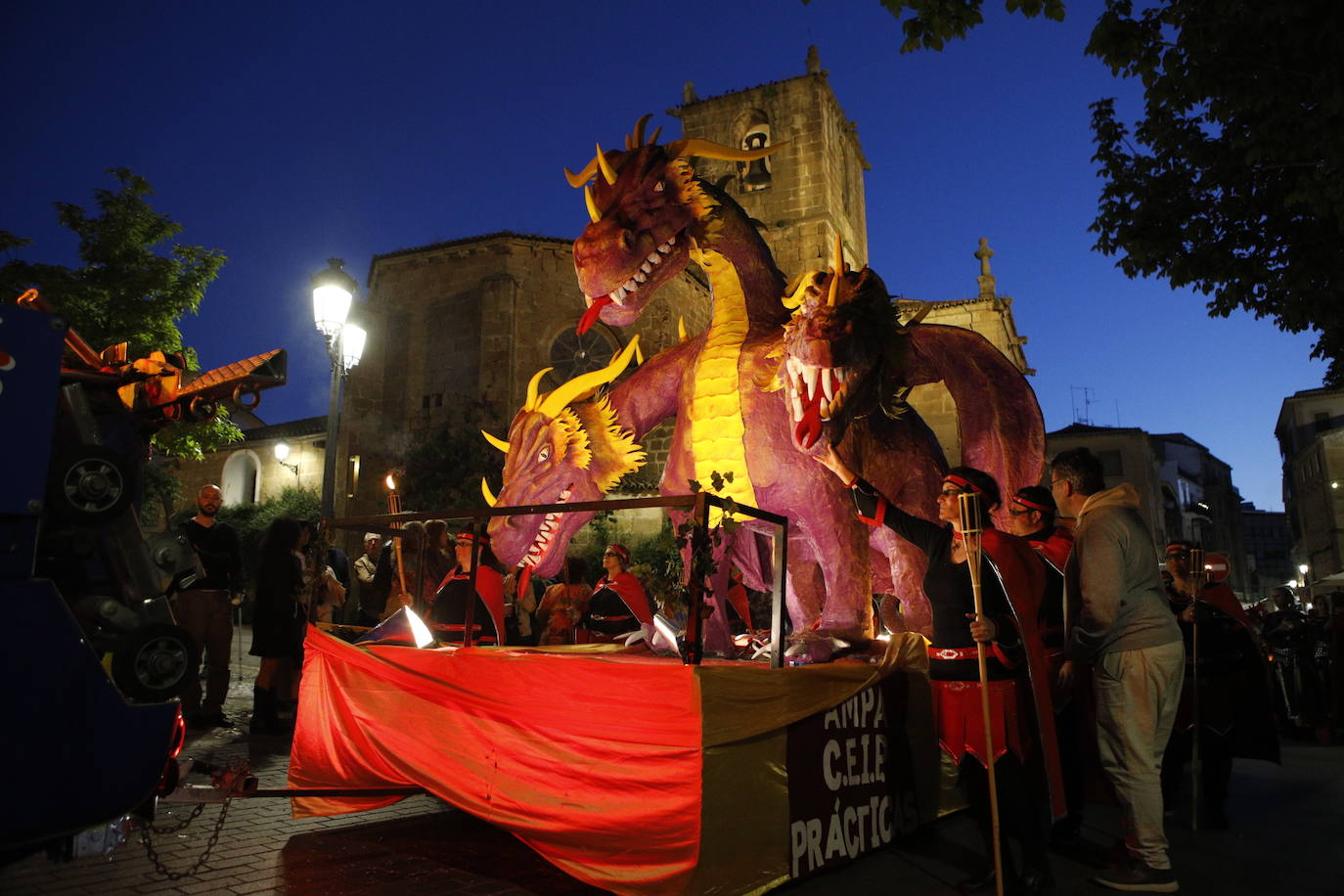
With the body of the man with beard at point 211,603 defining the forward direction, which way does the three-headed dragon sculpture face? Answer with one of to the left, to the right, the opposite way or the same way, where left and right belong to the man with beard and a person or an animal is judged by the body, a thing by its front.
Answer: to the right

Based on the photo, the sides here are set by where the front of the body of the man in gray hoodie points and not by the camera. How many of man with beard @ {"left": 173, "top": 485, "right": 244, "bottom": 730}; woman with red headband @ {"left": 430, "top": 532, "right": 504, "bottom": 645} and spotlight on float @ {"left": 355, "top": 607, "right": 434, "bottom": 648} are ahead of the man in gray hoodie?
3

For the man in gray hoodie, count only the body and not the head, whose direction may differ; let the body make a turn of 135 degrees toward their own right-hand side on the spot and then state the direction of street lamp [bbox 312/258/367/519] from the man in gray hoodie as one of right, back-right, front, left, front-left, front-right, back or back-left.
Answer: back-left

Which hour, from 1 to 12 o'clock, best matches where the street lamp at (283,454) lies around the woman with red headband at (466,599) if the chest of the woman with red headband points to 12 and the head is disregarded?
The street lamp is roughly at 4 o'clock from the woman with red headband.

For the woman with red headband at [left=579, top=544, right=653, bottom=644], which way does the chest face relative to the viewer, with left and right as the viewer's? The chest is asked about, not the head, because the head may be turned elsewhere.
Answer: facing the viewer and to the left of the viewer

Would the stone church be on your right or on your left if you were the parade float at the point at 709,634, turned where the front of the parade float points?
on your right

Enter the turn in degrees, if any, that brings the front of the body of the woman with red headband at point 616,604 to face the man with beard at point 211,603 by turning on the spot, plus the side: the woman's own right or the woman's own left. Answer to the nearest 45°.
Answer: approximately 45° to the woman's own right

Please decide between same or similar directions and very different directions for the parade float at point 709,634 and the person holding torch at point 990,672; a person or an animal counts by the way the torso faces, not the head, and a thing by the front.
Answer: same or similar directions

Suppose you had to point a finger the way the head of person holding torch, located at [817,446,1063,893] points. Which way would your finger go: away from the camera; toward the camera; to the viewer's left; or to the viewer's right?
to the viewer's left

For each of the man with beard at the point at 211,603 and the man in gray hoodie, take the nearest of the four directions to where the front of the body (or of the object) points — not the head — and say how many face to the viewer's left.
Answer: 1

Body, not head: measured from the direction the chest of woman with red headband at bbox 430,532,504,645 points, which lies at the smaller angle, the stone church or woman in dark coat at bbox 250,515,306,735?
the woman in dark coat

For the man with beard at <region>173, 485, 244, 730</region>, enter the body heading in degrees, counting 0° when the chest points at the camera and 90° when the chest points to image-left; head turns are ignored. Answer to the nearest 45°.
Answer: approximately 0°

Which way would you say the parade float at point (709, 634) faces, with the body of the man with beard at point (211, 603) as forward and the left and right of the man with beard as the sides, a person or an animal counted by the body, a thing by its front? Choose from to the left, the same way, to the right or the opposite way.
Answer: to the right

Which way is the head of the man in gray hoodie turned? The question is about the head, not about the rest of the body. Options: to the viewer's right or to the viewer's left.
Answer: to the viewer's left

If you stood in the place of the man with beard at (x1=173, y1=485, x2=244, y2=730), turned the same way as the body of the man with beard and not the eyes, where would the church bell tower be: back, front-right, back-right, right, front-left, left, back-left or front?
back-left
